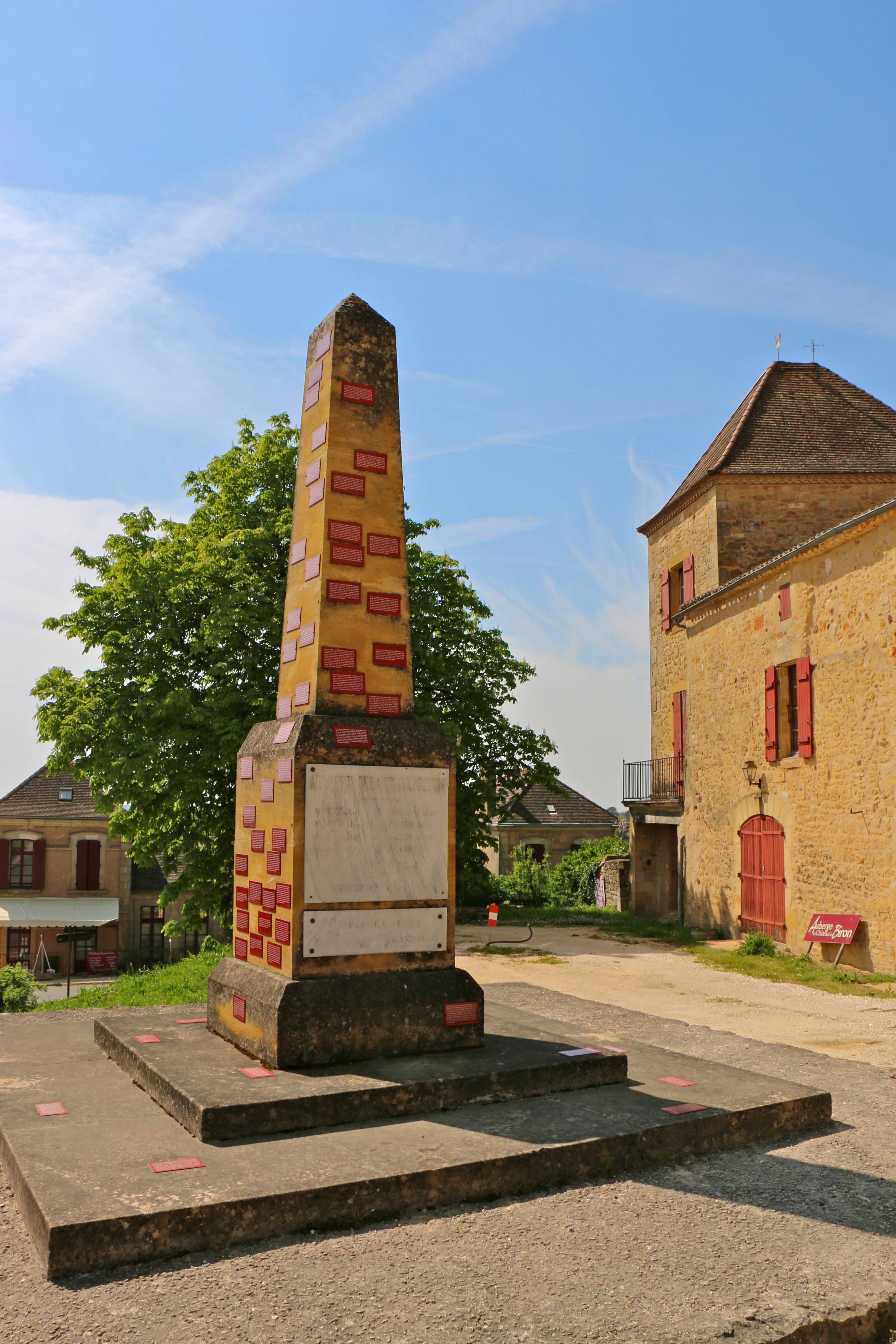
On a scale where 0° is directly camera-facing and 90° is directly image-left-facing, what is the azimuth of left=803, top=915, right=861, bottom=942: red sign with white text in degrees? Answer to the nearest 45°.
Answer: approximately 0°

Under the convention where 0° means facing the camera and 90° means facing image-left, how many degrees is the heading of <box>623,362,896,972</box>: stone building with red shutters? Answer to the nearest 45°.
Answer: approximately 45°

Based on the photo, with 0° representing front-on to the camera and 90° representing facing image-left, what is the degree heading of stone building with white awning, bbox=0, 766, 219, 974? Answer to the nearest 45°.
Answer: approximately 0°

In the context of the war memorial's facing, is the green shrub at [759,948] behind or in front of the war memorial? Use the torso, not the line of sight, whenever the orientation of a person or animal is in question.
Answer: behind

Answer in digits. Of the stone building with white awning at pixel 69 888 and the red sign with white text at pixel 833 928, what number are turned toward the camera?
2

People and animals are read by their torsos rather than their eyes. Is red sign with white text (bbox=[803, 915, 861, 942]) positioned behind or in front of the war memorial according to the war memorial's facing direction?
behind

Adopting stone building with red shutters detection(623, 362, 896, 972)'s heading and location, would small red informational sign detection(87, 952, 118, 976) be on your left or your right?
on your right

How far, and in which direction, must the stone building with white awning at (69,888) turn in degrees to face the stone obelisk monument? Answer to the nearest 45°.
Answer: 0° — it already faces it
